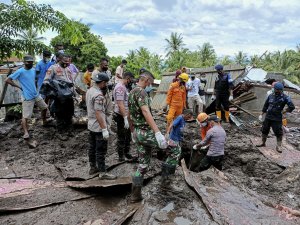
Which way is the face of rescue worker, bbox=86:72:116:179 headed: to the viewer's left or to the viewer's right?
to the viewer's right

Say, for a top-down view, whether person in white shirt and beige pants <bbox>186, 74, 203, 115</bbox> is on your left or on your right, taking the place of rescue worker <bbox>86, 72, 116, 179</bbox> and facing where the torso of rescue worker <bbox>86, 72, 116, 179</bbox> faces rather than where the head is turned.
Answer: on your left

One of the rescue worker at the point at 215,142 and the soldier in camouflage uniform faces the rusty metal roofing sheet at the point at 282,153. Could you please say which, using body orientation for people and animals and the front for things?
the soldier in camouflage uniform

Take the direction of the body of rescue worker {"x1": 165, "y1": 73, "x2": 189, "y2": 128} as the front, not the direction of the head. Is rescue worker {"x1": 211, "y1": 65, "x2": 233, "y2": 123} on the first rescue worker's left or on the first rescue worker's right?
on the first rescue worker's left

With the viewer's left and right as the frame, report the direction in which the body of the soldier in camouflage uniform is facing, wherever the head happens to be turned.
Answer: facing away from the viewer and to the right of the viewer

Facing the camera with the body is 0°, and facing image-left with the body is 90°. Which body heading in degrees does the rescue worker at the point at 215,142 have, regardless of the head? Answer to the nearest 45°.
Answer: approximately 135°

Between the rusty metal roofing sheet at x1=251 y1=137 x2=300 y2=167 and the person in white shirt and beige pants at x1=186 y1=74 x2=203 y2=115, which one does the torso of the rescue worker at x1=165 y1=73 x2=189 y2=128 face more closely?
the rusty metal roofing sheet

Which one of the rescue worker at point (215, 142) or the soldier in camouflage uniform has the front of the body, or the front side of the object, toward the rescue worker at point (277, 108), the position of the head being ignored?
the soldier in camouflage uniform
